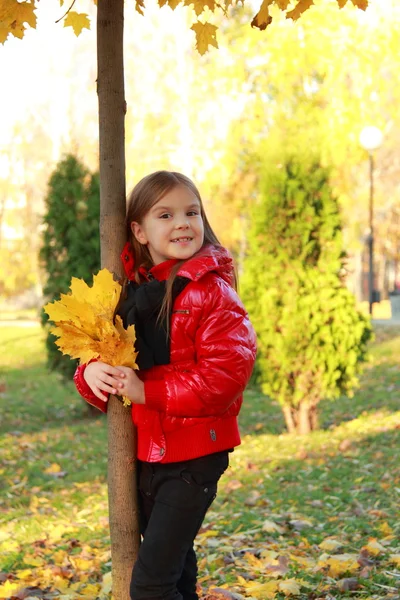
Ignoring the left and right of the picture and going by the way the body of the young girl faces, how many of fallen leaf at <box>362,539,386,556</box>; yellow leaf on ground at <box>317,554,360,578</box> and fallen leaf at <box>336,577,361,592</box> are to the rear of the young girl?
3

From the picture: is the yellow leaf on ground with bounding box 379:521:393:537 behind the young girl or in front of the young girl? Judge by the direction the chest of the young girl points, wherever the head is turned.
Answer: behind

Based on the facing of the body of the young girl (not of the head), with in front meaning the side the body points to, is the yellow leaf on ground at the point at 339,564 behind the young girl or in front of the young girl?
behind

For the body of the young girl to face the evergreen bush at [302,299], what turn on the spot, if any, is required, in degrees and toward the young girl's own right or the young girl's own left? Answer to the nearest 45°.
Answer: approximately 135° to the young girl's own right

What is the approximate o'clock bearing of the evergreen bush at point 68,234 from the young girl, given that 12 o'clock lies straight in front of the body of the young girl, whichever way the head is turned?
The evergreen bush is roughly at 4 o'clock from the young girl.

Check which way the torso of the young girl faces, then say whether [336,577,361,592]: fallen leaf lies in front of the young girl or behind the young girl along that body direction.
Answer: behind

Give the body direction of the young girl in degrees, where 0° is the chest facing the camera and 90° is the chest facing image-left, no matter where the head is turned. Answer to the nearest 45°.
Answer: approximately 45°
